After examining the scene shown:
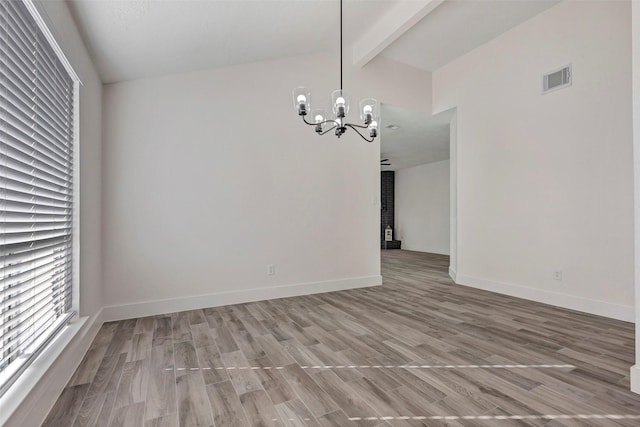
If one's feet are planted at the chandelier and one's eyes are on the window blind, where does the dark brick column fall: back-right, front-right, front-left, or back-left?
back-right

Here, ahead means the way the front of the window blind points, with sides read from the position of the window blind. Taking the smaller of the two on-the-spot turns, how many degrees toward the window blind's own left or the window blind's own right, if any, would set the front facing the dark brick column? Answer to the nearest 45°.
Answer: approximately 45° to the window blind's own left

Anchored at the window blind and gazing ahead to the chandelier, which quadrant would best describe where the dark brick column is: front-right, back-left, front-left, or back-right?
front-left

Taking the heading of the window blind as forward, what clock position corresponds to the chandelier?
The chandelier is roughly at 12 o'clock from the window blind.

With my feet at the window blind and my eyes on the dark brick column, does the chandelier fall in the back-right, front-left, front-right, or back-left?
front-right

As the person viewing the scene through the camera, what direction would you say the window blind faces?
facing to the right of the viewer
